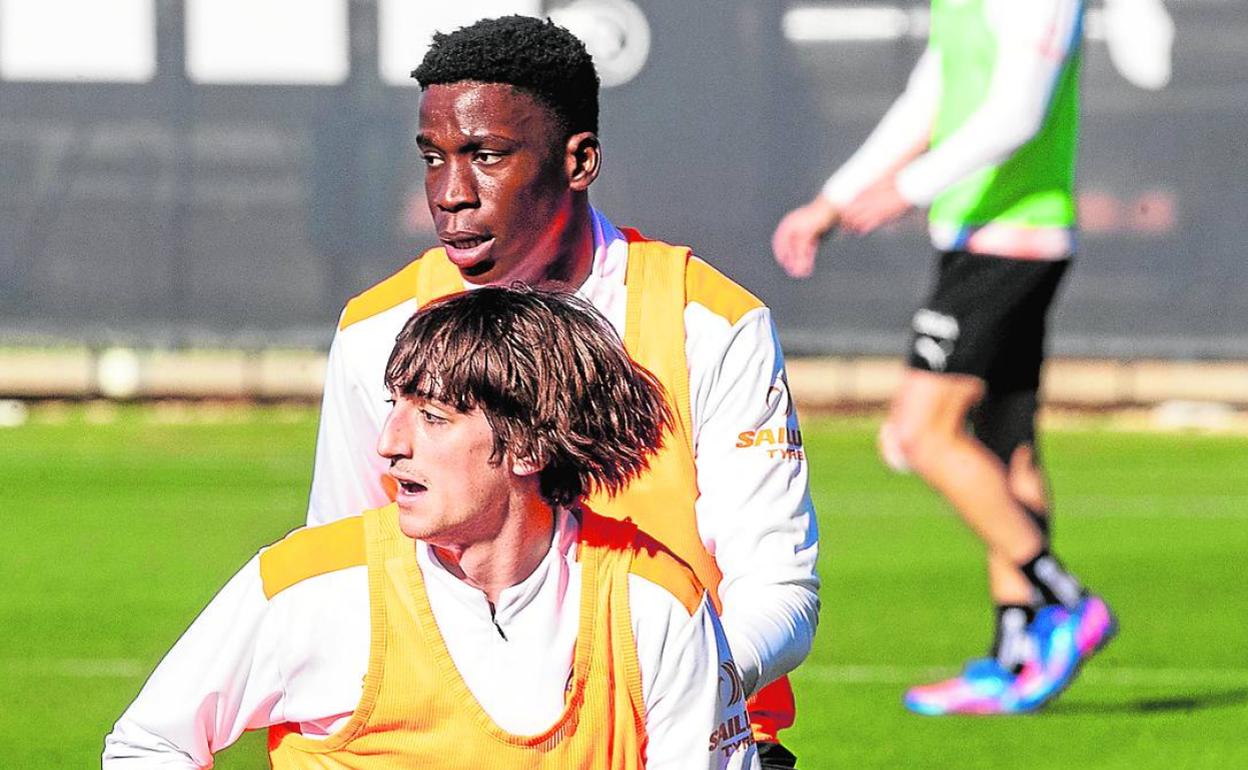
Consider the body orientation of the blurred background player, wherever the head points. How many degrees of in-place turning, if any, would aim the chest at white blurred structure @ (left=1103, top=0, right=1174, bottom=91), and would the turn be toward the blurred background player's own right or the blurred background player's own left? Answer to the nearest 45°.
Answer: approximately 90° to the blurred background player's own right

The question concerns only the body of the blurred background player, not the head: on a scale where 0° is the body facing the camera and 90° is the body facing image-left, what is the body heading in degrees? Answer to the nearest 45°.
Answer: approximately 90°
